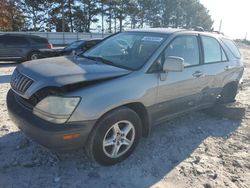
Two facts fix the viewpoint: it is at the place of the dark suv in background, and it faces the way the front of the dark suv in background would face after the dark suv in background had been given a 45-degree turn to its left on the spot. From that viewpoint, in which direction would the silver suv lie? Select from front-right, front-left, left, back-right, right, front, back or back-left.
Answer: front-left

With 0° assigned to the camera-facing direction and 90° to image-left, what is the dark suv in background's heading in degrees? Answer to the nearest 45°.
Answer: approximately 90°
